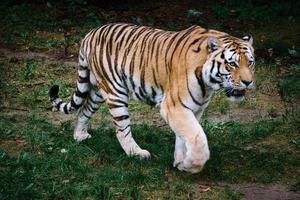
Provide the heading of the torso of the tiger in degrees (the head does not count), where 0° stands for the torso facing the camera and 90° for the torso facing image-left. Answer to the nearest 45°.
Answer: approximately 315°
